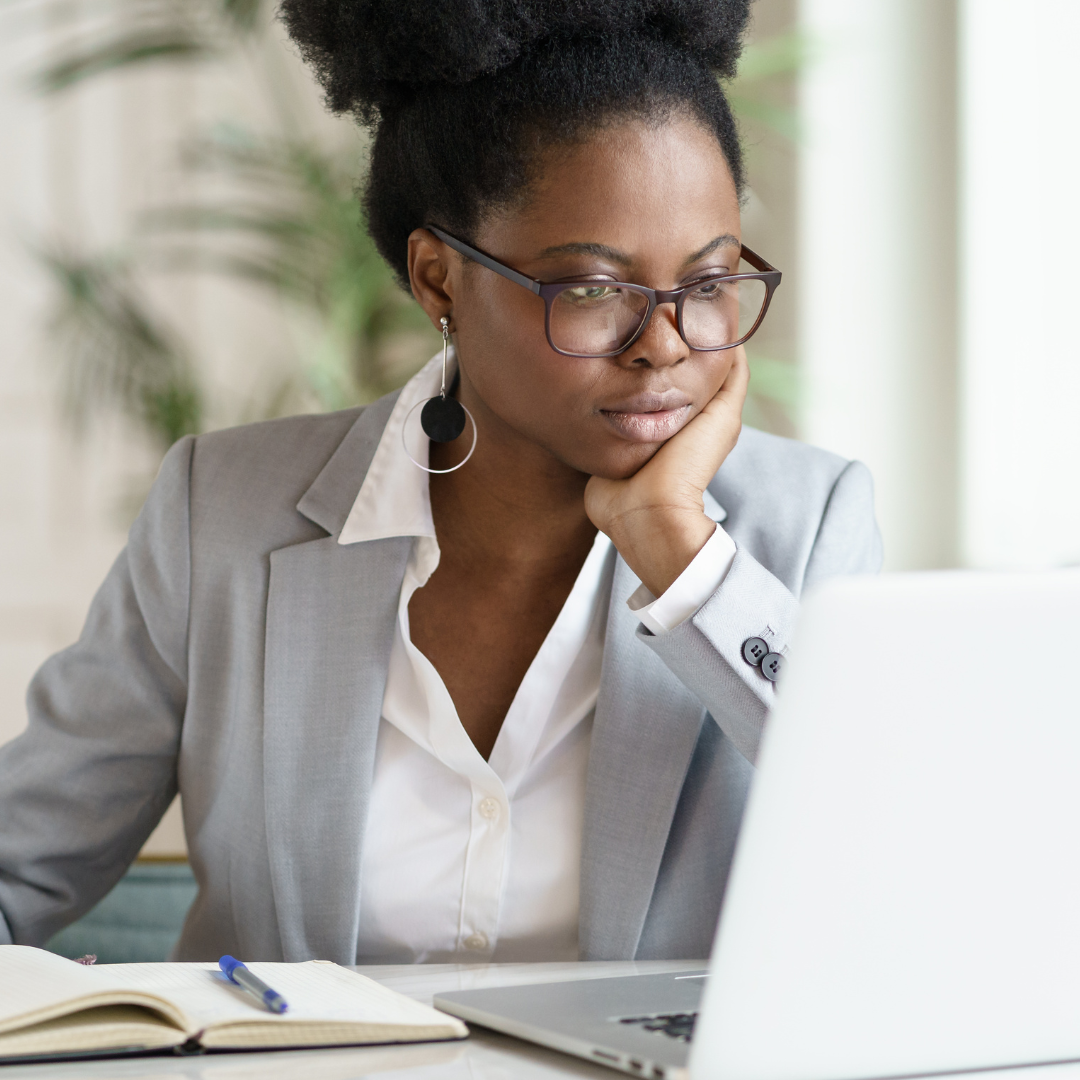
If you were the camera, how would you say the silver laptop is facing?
facing away from the viewer and to the left of the viewer

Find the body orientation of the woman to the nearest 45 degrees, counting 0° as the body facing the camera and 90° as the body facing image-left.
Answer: approximately 0°

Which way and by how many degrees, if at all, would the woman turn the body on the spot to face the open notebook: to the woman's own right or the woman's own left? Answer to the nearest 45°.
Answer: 0° — they already face it

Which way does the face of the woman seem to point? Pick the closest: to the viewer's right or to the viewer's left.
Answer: to the viewer's right

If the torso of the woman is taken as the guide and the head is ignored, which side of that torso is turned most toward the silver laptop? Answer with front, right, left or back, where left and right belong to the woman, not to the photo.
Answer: front

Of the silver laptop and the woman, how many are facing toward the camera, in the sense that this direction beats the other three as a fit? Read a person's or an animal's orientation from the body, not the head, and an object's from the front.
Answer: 1
